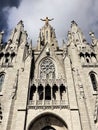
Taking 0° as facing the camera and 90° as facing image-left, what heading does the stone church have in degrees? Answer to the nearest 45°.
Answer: approximately 0°
